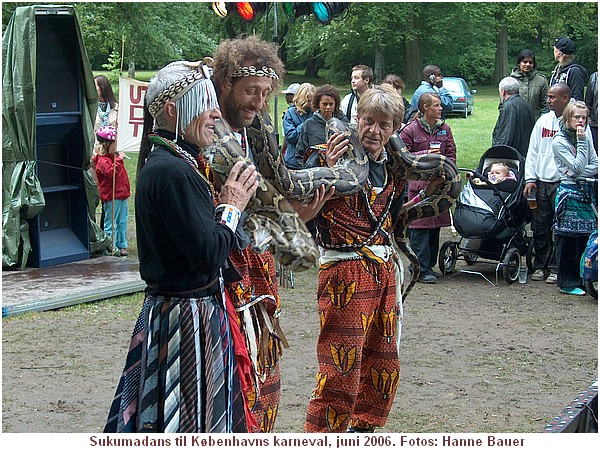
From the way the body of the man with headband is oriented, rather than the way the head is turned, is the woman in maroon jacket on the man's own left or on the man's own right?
on the man's own left

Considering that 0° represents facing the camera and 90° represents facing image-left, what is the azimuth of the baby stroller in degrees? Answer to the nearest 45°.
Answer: approximately 45°

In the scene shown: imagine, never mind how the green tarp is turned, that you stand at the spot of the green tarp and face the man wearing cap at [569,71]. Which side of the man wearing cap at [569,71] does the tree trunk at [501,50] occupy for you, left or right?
left

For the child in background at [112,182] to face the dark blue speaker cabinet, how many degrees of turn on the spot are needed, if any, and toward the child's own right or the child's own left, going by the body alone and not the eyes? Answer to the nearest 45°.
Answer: approximately 135° to the child's own right
